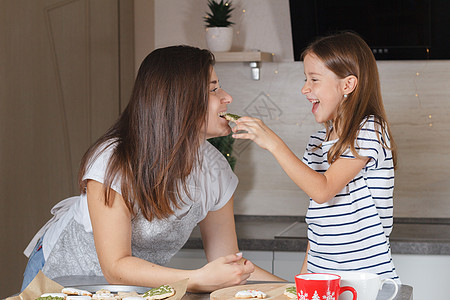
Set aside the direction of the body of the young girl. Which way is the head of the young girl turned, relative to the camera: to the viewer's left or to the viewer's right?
to the viewer's left

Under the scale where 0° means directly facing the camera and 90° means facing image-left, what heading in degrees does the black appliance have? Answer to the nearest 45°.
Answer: approximately 0°

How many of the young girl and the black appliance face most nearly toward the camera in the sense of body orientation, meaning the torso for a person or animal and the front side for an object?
1

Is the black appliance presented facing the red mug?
yes

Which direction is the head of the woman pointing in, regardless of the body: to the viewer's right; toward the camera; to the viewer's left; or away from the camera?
to the viewer's right

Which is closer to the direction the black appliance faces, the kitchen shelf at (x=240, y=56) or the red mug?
the red mug

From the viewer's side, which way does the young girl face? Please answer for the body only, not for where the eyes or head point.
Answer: to the viewer's left

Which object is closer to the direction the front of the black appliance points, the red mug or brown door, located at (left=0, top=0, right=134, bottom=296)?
the red mug

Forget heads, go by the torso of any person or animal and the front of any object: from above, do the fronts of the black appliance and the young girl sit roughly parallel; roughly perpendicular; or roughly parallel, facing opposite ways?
roughly perpendicular

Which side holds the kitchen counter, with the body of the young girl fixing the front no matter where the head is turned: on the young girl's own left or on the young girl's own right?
on the young girl's own right
